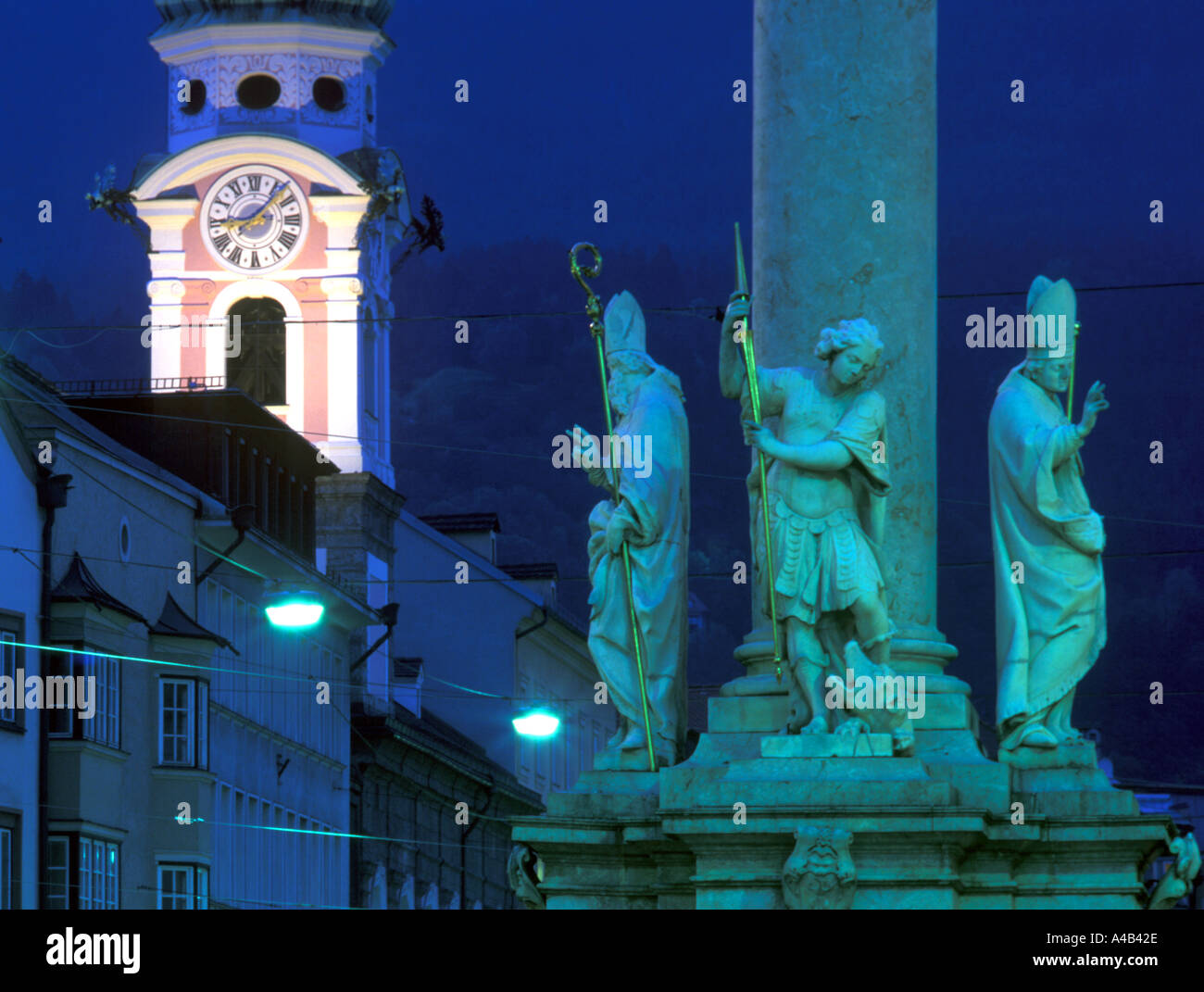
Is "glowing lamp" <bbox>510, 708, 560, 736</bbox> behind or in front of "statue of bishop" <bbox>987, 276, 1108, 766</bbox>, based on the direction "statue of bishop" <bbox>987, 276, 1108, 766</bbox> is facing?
behind

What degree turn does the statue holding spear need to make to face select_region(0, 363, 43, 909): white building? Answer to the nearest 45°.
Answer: approximately 135° to its right

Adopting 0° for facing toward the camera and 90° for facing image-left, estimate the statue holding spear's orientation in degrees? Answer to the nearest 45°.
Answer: approximately 0°

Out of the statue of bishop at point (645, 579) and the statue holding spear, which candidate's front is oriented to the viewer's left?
the statue of bishop

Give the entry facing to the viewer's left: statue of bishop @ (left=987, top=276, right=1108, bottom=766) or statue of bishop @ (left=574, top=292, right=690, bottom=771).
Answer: statue of bishop @ (left=574, top=292, right=690, bottom=771)

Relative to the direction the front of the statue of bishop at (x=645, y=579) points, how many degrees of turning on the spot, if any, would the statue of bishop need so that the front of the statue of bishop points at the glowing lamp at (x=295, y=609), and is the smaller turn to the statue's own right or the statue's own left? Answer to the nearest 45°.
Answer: approximately 90° to the statue's own right

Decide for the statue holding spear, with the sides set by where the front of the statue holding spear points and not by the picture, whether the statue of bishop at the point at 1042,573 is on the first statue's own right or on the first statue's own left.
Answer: on the first statue's own left

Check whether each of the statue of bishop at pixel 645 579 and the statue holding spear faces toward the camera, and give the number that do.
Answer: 1

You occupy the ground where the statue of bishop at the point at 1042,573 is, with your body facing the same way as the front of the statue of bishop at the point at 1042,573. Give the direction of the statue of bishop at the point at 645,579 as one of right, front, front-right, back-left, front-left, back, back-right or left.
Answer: back-right

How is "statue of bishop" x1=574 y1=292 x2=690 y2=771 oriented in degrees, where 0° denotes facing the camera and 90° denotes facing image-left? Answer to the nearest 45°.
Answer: approximately 90°

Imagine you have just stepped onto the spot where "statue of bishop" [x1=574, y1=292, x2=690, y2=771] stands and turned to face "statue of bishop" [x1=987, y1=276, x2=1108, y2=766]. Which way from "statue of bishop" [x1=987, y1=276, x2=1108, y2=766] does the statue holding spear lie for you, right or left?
right

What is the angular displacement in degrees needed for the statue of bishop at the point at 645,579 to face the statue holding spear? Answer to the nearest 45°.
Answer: approximately 135° to its left

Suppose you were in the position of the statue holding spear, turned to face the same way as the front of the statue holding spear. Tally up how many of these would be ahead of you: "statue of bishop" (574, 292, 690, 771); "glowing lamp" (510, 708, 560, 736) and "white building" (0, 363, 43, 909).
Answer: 0

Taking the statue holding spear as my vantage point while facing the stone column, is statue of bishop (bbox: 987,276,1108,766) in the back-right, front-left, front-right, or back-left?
front-right
